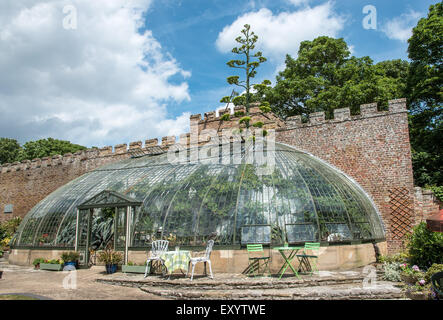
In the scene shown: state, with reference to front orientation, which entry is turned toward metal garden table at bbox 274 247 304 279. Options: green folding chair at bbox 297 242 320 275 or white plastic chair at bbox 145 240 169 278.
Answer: the green folding chair

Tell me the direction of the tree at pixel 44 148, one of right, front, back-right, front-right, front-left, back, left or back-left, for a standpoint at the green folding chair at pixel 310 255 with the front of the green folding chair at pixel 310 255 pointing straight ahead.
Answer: right

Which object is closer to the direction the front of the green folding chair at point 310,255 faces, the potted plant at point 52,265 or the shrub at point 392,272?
the potted plant

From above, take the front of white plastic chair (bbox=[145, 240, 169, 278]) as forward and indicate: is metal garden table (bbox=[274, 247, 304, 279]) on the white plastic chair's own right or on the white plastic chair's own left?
on the white plastic chair's own left

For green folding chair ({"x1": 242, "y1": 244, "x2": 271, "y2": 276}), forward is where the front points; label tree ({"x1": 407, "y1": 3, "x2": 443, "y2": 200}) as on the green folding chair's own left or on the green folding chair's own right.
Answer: on the green folding chair's own left

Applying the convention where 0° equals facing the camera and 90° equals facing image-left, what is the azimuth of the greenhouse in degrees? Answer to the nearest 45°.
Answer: approximately 0°

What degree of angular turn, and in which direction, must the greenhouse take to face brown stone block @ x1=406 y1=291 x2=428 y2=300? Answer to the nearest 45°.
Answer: approximately 45° to its left

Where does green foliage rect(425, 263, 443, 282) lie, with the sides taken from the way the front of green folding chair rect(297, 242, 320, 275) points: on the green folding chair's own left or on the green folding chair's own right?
on the green folding chair's own left

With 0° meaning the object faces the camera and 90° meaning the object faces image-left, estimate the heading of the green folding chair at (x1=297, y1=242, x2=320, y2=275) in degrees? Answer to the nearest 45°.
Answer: approximately 45°

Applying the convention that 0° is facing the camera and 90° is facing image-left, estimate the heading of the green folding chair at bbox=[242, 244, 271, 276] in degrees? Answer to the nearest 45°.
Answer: approximately 315°
